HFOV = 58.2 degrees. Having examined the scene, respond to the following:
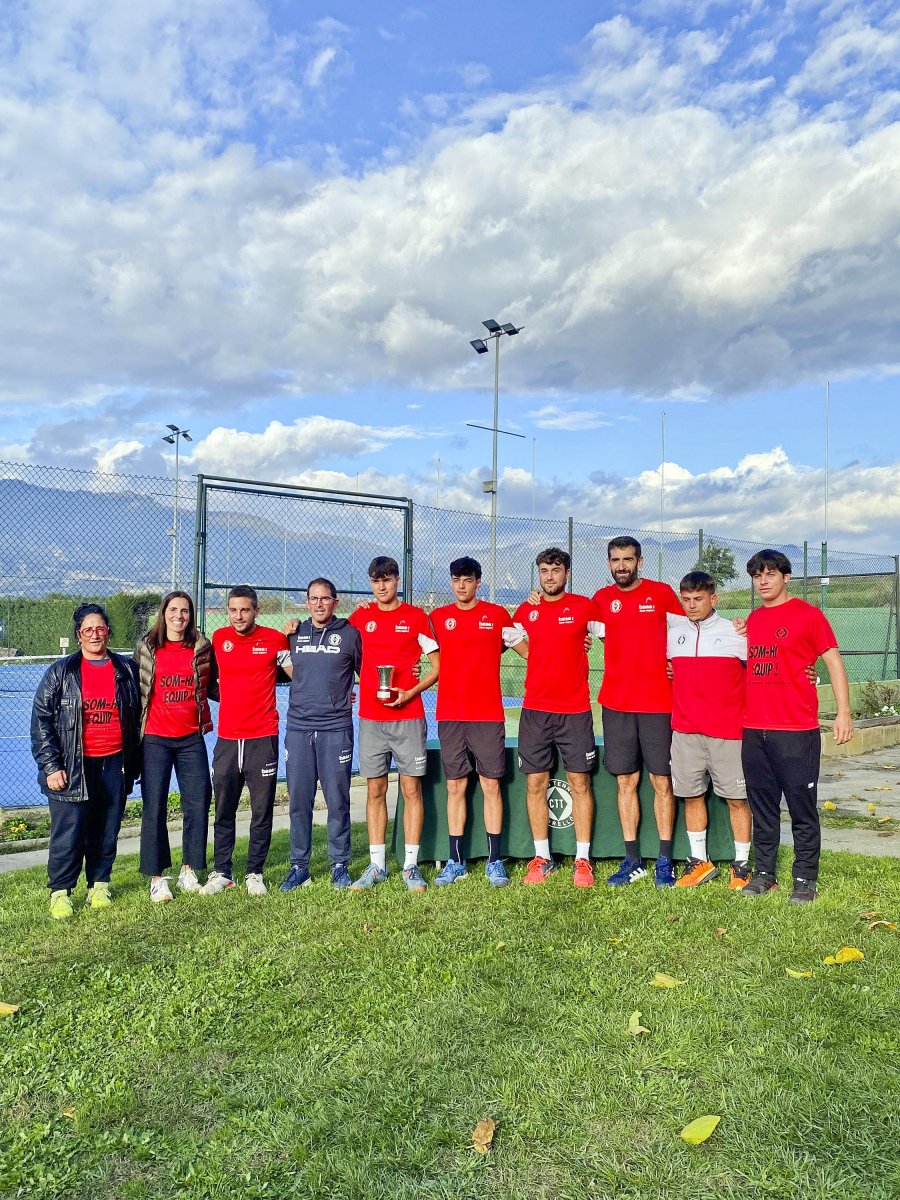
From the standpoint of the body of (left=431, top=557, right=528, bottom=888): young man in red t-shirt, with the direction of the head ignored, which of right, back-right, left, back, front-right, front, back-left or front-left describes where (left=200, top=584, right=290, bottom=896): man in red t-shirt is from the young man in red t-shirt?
right

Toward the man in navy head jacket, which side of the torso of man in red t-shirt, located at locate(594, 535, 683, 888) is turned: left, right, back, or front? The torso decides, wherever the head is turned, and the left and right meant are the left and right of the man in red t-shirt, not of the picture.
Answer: right

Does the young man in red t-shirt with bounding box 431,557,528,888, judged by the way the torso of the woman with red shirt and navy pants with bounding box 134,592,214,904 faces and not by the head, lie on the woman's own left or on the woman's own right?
on the woman's own left

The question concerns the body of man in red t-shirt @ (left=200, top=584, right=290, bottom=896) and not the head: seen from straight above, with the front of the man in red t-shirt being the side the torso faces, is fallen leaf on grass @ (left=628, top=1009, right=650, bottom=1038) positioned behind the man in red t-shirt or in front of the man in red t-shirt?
in front

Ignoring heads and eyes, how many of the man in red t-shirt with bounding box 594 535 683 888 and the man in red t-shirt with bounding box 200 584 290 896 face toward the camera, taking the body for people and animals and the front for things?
2

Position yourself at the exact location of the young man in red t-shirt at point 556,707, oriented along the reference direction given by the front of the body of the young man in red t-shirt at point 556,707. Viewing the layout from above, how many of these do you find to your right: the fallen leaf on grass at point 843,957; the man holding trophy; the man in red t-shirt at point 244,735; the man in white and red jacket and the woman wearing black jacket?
3

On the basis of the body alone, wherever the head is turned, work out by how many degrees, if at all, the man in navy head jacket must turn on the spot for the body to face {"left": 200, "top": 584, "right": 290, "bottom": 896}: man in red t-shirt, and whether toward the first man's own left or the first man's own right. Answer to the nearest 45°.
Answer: approximately 90° to the first man's own right

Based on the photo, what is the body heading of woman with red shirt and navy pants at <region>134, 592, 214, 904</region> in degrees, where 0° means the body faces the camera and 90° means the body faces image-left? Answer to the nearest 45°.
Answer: approximately 0°

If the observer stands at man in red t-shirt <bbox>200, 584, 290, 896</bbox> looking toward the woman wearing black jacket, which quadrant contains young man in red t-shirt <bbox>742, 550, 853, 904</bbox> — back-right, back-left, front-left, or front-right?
back-left
